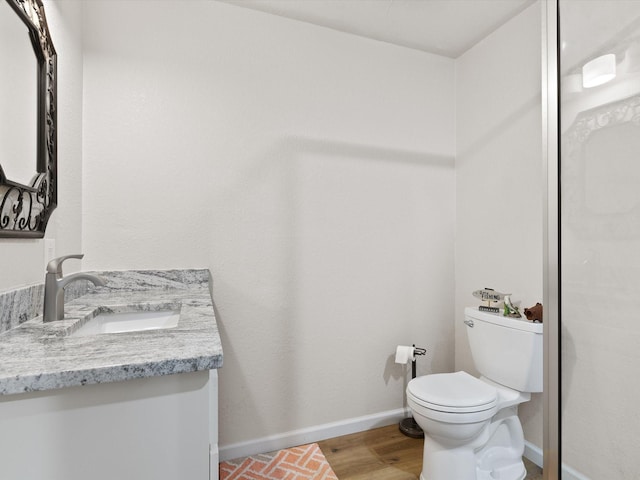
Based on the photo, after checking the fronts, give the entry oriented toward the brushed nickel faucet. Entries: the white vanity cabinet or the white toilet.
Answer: the white toilet

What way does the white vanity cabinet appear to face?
to the viewer's right

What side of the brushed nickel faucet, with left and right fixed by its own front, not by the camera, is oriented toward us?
right

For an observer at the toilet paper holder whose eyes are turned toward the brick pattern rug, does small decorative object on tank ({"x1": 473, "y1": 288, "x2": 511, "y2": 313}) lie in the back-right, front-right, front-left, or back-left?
back-left

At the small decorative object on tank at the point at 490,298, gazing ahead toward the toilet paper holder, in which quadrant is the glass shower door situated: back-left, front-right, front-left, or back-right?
back-left

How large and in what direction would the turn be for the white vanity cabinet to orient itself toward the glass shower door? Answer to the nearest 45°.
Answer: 0° — it already faces it

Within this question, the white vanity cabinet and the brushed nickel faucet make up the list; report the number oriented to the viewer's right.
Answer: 2

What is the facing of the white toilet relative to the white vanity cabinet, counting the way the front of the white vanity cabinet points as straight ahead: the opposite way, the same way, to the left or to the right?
the opposite way

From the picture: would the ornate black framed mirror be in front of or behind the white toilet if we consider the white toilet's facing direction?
in front
